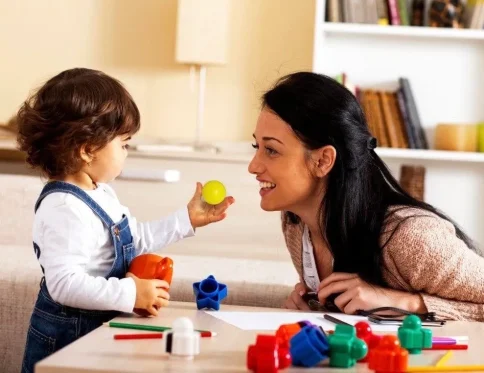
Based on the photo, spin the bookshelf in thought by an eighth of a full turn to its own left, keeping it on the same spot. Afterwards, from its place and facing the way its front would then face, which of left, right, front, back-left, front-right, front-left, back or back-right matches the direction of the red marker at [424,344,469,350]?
front-right

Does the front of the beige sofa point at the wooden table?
yes

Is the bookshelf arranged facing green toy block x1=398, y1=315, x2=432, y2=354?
yes

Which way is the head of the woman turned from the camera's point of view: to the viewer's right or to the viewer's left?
to the viewer's left

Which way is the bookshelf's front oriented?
toward the camera

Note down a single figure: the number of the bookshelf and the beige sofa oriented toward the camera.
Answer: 2

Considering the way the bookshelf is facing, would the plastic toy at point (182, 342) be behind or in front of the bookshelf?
in front

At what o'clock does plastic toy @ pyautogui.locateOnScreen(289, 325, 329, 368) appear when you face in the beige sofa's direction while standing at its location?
The plastic toy is roughly at 12 o'clock from the beige sofa.

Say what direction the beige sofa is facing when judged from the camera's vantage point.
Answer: facing the viewer

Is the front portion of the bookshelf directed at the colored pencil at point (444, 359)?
yes

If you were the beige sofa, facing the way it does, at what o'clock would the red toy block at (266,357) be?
The red toy block is roughly at 12 o'clock from the beige sofa.

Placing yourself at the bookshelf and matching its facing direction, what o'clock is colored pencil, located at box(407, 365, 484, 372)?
The colored pencil is roughly at 12 o'clock from the bookshelf.

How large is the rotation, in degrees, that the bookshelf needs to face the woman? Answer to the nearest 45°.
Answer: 0° — it already faces them

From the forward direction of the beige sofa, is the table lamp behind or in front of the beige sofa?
behind

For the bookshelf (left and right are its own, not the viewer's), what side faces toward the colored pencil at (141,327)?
front

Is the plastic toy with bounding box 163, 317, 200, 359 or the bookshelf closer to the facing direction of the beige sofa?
the plastic toy

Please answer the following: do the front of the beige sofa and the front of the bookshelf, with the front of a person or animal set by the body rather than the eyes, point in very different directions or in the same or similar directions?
same or similar directions

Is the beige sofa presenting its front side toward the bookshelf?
no

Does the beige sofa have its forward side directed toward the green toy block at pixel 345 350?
yes
